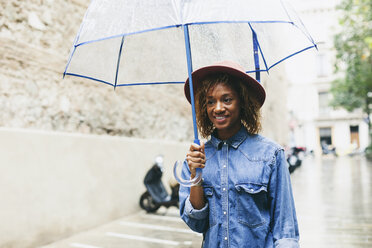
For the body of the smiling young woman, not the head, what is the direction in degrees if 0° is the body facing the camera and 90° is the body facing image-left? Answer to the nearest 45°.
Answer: approximately 45°

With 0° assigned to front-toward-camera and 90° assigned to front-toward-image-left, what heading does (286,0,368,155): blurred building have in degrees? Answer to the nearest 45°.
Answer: approximately 0°

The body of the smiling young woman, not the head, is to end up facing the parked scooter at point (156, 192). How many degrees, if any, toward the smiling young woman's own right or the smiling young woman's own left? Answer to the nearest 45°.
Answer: approximately 135° to the smiling young woman's own right

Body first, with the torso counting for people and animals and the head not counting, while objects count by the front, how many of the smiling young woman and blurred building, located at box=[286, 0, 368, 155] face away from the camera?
0

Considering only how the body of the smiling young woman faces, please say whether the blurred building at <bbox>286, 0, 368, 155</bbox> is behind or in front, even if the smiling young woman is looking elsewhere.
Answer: behind

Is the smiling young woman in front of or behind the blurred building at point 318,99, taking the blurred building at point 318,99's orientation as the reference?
in front
